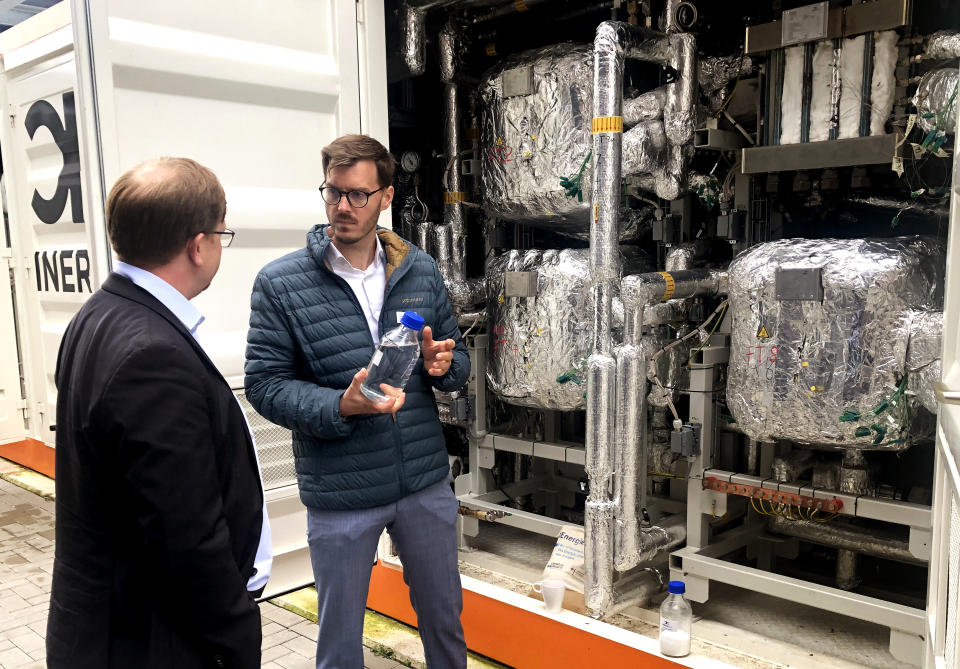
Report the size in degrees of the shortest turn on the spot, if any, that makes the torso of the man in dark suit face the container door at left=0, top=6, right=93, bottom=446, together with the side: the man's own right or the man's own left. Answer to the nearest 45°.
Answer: approximately 45° to the man's own left

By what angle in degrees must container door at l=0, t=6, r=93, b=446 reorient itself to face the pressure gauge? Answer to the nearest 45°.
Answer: approximately 135° to its left

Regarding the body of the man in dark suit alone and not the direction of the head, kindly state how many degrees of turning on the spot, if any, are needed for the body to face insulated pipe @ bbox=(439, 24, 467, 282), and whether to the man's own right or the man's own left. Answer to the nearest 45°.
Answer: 0° — they already face it

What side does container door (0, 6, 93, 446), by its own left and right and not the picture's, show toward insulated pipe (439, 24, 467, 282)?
left

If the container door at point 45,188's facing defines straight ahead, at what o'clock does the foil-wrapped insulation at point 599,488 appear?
The foil-wrapped insulation is roughly at 9 o'clock from the container door.

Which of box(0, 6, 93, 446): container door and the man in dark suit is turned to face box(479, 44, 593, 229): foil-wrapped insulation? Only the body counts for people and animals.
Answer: the man in dark suit

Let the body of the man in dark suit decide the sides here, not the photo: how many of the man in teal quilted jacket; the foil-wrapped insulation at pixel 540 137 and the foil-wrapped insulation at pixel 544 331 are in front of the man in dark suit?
3

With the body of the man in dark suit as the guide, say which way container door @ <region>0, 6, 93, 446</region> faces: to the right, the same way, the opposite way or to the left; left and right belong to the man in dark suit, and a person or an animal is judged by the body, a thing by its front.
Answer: the opposite way

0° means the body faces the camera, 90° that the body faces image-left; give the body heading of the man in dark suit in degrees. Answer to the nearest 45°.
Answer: approximately 225°

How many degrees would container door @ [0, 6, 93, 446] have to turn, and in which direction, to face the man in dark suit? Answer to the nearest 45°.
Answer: approximately 45° to its left

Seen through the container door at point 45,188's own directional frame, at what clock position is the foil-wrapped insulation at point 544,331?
The foil-wrapped insulation is roughly at 9 o'clock from the container door.

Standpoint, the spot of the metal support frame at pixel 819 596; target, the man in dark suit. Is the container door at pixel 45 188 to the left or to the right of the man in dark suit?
right
